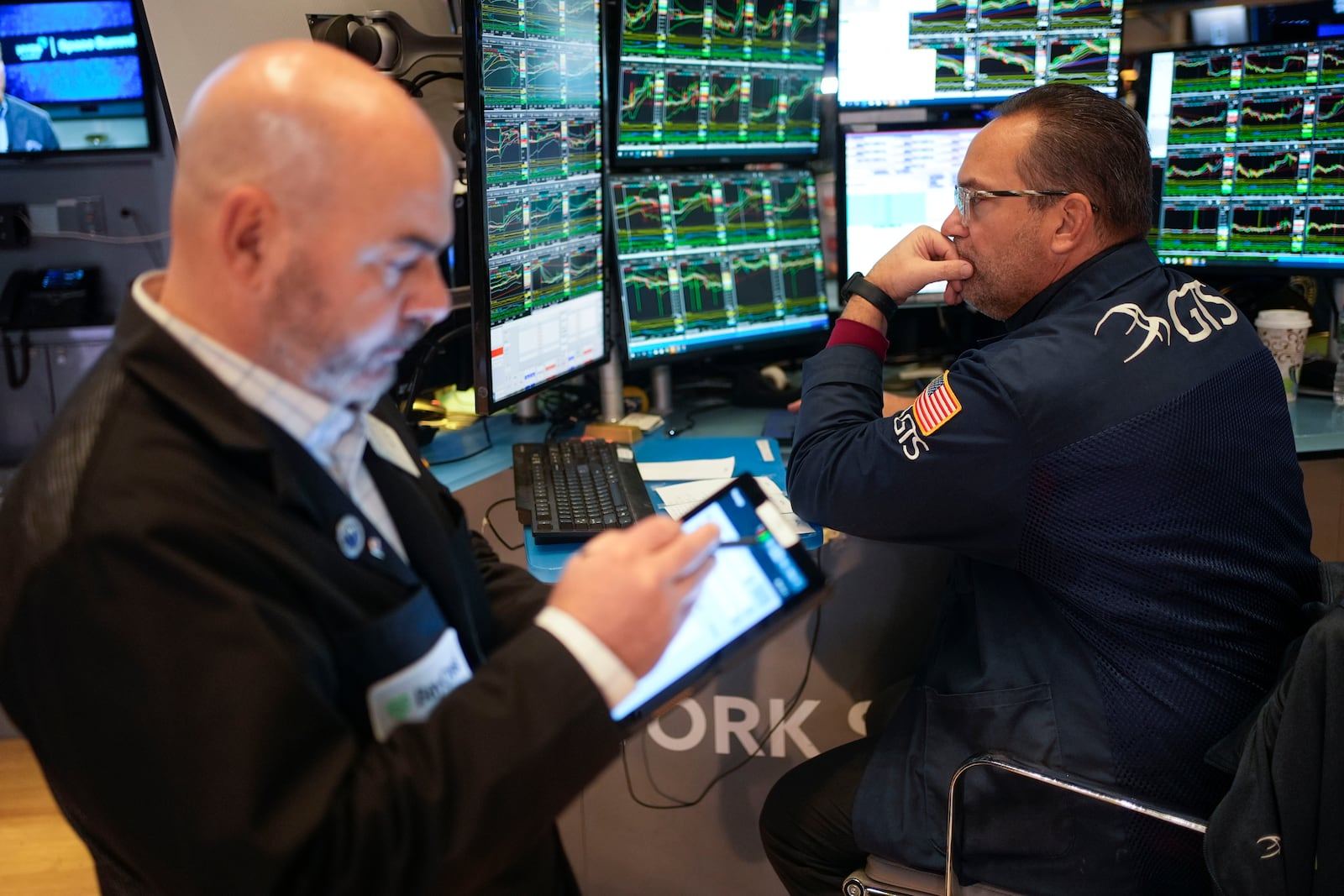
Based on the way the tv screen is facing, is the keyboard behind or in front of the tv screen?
in front

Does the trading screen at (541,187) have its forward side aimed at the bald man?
no

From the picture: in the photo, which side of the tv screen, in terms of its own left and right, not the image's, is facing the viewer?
front

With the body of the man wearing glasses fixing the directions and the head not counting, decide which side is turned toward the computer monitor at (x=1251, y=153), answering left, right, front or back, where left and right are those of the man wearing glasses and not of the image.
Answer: right

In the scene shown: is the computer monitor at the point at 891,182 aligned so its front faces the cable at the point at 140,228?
no

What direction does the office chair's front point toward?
to the viewer's left

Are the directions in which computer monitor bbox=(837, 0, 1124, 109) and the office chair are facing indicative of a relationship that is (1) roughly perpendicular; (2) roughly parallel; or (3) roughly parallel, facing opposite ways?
roughly perpendicular

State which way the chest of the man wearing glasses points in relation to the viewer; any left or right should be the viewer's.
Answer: facing to the left of the viewer

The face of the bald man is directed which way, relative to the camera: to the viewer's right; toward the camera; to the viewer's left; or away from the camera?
to the viewer's right

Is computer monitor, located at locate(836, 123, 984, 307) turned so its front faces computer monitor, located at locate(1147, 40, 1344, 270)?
no
